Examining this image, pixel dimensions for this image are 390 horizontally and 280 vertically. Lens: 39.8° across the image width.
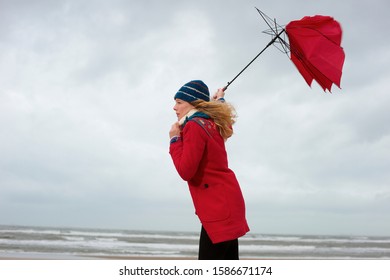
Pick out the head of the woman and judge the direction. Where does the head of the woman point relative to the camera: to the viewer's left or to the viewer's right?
to the viewer's left

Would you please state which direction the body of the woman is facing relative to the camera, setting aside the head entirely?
to the viewer's left
